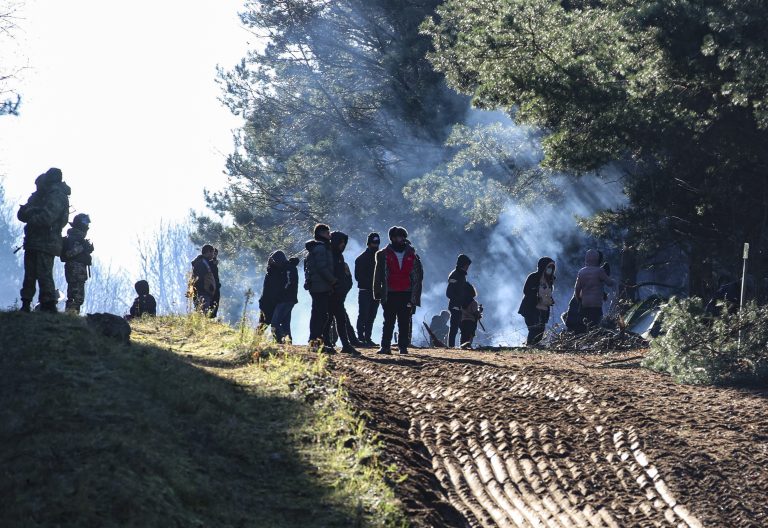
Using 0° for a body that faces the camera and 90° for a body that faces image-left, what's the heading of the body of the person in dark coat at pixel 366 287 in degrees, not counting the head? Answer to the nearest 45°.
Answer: approximately 315°

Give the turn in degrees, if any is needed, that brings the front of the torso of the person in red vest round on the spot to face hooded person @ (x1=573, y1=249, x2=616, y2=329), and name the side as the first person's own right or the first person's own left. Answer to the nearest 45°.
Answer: approximately 135° to the first person's own left

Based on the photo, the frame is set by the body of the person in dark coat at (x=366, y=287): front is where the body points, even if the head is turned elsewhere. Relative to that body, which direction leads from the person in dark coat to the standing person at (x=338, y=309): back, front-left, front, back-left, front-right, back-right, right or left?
front-right

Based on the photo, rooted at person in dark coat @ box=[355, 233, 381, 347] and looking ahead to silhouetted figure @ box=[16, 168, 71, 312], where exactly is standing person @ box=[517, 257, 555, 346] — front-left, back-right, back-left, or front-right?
back-left

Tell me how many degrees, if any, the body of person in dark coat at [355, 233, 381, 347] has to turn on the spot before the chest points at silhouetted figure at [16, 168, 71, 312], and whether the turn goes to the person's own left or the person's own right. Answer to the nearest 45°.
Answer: approximately 90° to the person's own right

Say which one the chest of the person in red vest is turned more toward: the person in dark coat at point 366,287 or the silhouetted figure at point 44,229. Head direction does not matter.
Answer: the silhouetted figure

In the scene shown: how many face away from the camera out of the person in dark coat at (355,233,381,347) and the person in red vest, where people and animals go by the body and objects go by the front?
0

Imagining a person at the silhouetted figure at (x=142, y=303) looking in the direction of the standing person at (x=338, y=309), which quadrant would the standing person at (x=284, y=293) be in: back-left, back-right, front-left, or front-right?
front-left

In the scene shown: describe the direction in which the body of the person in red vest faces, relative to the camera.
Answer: toward the camera

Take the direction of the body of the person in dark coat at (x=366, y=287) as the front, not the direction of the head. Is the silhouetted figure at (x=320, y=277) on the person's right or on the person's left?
on the person's right

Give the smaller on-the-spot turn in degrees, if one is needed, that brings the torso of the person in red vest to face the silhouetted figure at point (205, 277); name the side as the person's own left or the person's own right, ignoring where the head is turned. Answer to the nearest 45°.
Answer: approximately 135° to the person's own right
